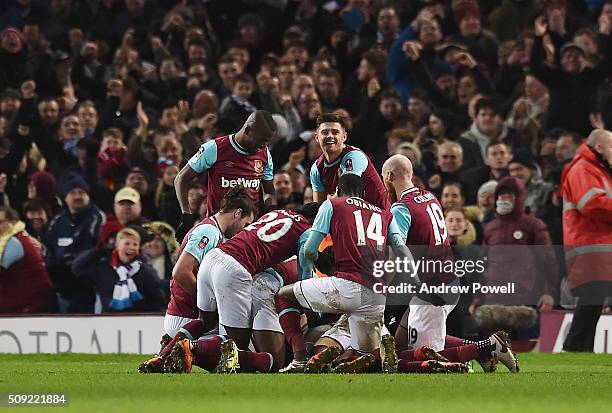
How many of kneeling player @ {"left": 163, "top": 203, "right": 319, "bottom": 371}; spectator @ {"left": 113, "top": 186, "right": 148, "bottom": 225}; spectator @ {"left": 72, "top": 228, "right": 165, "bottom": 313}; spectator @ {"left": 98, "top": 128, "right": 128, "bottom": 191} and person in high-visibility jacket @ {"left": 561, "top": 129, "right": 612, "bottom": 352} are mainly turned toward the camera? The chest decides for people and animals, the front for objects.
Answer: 3

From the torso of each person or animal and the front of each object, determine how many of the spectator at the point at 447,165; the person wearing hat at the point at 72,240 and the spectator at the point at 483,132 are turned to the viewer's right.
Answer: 0

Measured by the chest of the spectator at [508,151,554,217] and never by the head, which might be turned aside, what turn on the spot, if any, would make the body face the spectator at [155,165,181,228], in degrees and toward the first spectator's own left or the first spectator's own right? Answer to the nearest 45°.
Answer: approximately 45° to the first spectator's own right

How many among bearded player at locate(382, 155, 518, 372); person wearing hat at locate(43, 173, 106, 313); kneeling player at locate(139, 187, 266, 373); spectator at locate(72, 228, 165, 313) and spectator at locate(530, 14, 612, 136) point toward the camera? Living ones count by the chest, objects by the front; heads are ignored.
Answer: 3

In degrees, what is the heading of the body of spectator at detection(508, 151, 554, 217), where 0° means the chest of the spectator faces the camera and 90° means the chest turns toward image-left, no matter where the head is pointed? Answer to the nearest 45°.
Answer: approximately 45°

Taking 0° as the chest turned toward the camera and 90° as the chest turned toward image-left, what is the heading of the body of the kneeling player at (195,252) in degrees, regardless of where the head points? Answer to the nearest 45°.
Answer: approximately 270°

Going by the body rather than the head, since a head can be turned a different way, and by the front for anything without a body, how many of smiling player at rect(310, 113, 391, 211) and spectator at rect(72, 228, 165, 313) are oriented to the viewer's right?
0

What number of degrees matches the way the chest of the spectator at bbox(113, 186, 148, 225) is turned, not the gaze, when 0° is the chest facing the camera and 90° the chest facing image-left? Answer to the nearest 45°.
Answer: approximately 0°

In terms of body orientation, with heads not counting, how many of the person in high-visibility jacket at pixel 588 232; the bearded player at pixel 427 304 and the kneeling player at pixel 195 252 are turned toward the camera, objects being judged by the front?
0

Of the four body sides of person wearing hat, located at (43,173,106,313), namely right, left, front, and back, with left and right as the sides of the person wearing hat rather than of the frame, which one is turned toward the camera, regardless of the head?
front

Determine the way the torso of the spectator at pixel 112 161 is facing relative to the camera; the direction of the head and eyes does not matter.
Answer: toward the camera
